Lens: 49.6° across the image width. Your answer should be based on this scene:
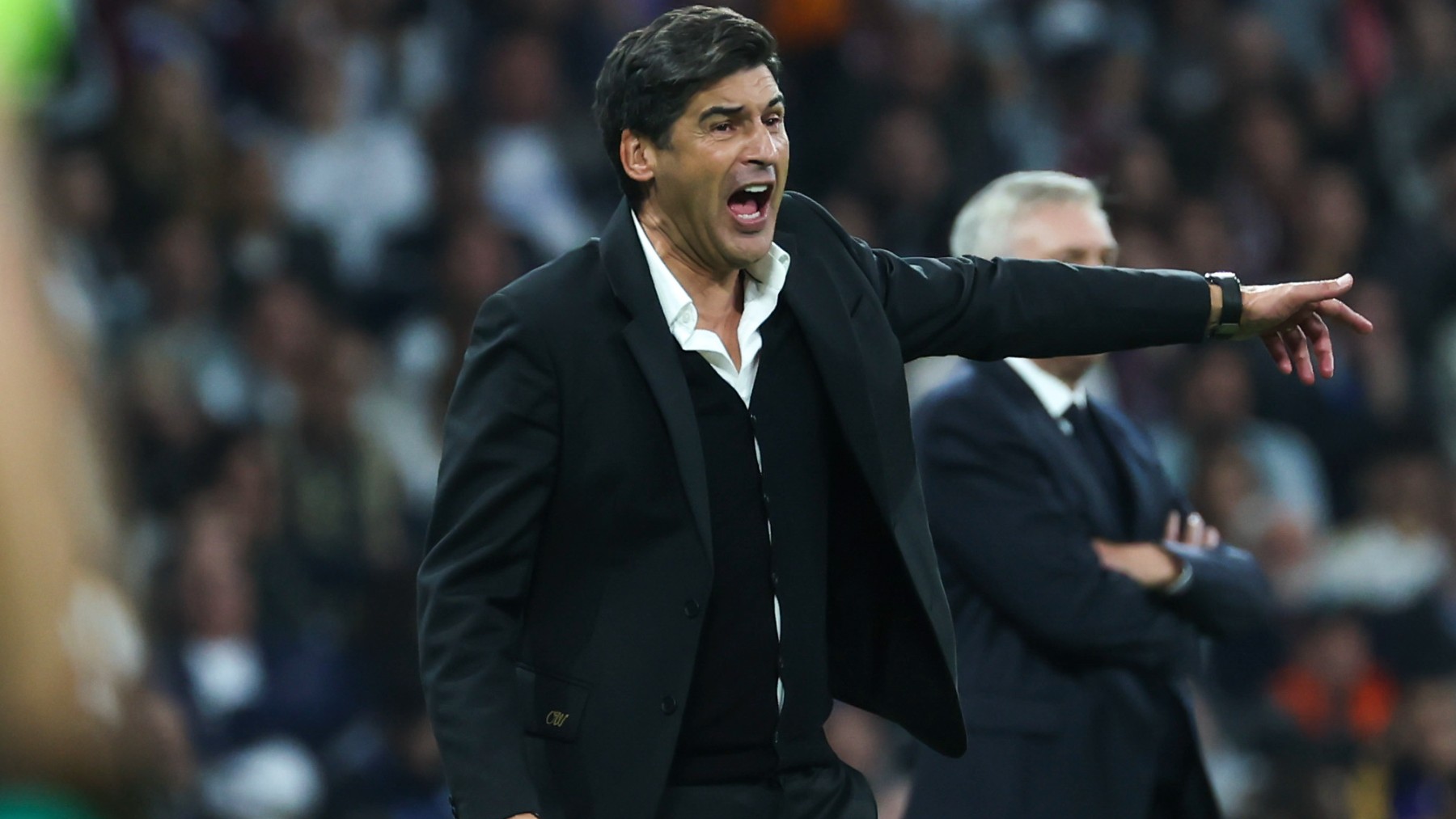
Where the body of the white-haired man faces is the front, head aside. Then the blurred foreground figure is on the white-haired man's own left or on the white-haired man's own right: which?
on the white-haired man's own right

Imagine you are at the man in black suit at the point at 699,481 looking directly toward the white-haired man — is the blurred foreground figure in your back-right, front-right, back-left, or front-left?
back-right

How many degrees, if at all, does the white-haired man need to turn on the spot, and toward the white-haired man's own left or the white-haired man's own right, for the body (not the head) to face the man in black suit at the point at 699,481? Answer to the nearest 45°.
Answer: approximately 90° to the white-haired man's own right

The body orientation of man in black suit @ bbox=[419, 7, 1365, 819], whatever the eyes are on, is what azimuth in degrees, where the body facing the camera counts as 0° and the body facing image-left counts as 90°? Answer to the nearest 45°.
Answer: approximately 315°

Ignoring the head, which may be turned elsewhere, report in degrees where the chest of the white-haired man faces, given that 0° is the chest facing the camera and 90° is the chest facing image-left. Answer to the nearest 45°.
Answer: approximately 315°

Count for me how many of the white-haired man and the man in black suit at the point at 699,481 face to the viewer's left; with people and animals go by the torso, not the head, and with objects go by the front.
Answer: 0

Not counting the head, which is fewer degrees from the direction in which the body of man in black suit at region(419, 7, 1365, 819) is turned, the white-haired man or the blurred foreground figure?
the blurred foreground figure

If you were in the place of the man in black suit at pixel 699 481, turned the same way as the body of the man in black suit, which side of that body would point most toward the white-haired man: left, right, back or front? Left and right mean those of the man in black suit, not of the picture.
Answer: left

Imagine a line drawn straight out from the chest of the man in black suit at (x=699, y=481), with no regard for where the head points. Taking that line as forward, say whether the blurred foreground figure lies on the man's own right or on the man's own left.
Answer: on the man's own right
